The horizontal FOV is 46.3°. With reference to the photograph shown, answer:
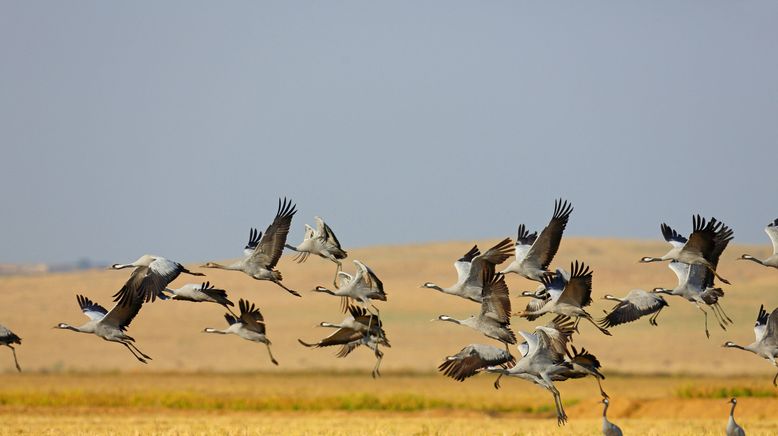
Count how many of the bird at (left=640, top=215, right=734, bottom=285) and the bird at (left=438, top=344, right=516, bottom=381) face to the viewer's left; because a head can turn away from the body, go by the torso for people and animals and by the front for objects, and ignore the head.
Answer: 2

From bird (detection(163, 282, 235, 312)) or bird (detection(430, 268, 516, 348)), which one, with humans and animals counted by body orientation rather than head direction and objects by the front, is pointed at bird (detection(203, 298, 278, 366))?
bird (detection(430, 268, 516, 348))

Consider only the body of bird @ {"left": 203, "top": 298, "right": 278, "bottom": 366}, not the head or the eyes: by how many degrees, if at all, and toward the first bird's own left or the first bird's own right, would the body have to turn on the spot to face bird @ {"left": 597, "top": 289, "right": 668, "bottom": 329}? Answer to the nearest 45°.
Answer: approximately 180°

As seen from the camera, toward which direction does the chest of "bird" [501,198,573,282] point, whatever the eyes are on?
to the viewer's left

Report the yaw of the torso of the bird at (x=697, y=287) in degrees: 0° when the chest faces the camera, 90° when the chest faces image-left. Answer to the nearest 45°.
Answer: approximately 90°

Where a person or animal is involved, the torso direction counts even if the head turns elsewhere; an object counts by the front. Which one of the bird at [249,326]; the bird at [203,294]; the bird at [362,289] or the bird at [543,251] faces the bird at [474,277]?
the bird at [543,251]

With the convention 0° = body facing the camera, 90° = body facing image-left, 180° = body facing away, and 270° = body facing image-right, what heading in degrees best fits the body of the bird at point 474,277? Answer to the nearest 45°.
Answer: approximately 90°

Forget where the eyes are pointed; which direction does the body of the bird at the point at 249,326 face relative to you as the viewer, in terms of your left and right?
facing to the left of the viewer

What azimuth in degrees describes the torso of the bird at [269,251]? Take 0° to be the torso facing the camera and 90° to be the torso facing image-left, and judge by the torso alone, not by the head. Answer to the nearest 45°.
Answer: approximately 90°
